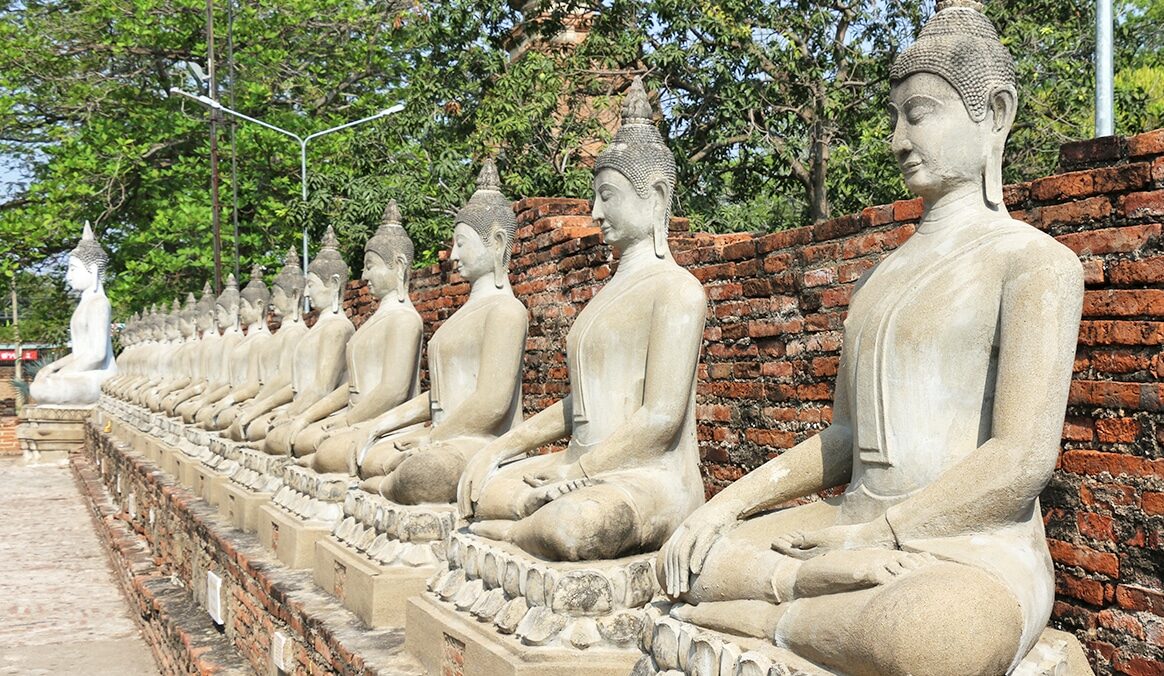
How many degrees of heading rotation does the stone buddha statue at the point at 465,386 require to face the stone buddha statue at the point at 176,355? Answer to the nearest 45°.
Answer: approximately 135° to its right

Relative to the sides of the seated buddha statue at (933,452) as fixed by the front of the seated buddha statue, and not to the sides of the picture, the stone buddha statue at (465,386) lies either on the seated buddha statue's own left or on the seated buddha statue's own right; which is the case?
on the seated buddha statue's own right

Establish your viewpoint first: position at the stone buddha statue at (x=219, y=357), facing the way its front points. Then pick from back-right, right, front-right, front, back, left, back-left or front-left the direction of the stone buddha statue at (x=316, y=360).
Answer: left

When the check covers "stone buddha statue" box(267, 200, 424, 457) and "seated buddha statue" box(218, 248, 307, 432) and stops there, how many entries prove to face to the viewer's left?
2

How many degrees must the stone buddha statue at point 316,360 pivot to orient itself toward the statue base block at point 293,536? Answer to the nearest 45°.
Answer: approximately 90° to its left

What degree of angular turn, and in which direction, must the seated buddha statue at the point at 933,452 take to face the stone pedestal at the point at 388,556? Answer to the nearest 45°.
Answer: approximately 90° to its right

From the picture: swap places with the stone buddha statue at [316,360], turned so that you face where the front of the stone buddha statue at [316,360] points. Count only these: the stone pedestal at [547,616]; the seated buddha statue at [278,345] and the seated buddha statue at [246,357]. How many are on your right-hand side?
2

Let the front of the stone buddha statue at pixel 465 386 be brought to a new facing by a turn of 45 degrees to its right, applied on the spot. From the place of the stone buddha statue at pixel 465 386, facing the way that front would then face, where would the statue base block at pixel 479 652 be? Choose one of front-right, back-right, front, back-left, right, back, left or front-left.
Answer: left

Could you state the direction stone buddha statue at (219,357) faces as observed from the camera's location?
facing to the left of the viewer

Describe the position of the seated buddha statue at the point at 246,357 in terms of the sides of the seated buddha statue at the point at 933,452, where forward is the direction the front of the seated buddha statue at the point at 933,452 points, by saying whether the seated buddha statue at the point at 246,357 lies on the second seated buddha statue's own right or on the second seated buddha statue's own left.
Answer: on the second seated buddha statue's own right

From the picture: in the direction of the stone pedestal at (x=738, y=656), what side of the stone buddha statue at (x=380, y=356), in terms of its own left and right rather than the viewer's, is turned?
left

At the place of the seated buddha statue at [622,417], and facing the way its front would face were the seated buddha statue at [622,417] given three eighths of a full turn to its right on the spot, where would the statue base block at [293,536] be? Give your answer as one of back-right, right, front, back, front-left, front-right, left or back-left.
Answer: front-left

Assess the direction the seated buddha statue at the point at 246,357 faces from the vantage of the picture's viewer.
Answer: facing to the left of the viewer

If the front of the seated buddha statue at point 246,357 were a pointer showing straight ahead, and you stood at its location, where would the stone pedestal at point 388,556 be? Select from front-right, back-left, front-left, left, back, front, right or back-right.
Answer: left

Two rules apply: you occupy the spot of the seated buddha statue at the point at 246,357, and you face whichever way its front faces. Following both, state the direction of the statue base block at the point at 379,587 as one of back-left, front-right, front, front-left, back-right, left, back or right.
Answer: left

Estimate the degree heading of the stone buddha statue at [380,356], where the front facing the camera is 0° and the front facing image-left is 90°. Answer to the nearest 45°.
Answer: approximately 90°

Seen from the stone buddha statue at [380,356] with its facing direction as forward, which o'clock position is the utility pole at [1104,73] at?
The utility pole is roughly at 7 o'clock from the stone buddha statue.

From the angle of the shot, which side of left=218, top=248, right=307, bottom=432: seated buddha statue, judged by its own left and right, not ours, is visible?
left
